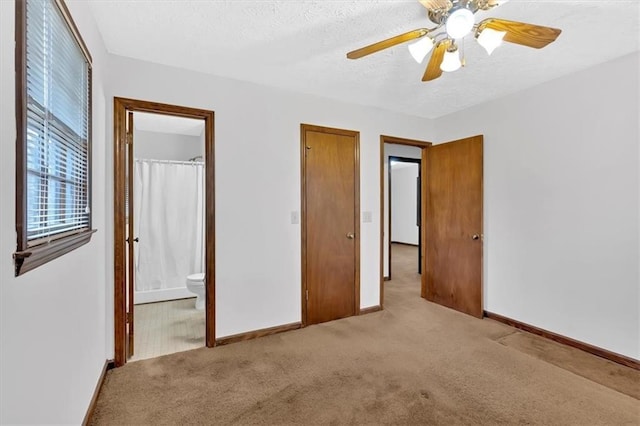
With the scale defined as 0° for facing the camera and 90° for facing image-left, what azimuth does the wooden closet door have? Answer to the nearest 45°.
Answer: approximately 315°

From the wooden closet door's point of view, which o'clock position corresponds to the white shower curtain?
The white shower curtain is roughly at 5 o'clock from the wooden closet door.

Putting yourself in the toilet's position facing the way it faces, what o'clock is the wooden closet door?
The wooden closet door is roughly at 7 o'clock from the toilet.

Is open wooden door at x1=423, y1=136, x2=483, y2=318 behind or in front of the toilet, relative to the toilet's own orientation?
behind

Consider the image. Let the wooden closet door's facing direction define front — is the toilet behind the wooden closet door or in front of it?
behind

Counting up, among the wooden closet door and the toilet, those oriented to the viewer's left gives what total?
1

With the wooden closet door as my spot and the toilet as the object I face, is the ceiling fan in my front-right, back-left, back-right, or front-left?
back-left

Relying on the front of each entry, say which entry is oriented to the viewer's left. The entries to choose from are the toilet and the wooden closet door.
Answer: the toilet

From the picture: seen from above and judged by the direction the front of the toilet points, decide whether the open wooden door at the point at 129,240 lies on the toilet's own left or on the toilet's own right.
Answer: on the toilet's own left

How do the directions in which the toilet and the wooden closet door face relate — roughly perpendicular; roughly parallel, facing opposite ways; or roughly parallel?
roughly perpendicular

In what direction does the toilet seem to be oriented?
to the viewer's left

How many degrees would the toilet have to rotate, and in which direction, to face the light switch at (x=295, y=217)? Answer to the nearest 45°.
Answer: approximately 135° to its left
